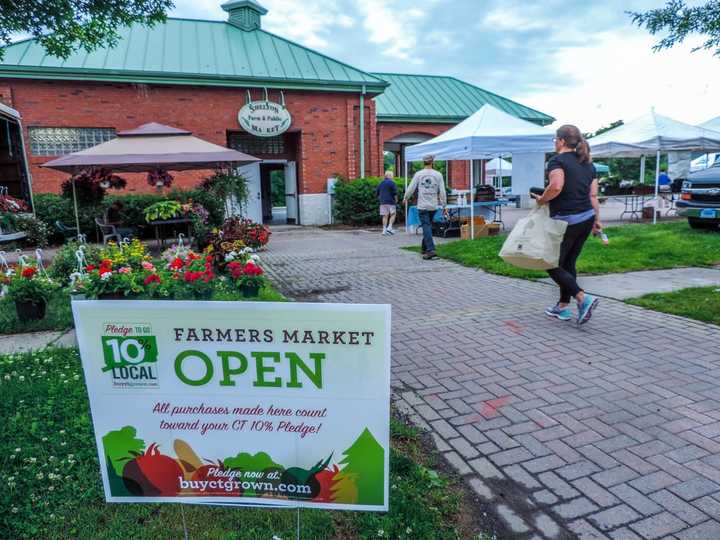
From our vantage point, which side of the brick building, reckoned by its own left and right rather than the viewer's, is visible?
front

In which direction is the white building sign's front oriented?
toward the camera

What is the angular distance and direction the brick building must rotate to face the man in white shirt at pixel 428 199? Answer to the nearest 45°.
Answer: approximately 45° to its left

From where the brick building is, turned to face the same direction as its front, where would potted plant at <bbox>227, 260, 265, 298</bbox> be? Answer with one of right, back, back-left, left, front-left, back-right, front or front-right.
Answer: front

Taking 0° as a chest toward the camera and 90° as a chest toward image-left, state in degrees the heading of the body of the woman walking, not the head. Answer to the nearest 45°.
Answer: approximately 135°

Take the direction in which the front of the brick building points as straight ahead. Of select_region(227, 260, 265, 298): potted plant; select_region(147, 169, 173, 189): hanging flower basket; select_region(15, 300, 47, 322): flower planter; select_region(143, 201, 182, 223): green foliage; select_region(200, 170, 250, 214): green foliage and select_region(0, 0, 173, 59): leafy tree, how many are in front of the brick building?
6

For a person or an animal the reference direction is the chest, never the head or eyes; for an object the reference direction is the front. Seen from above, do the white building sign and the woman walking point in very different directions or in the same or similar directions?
very different directions

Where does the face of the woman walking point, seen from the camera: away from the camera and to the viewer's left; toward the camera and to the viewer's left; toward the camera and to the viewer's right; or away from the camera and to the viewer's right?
away from the camera and to the viewer's left
